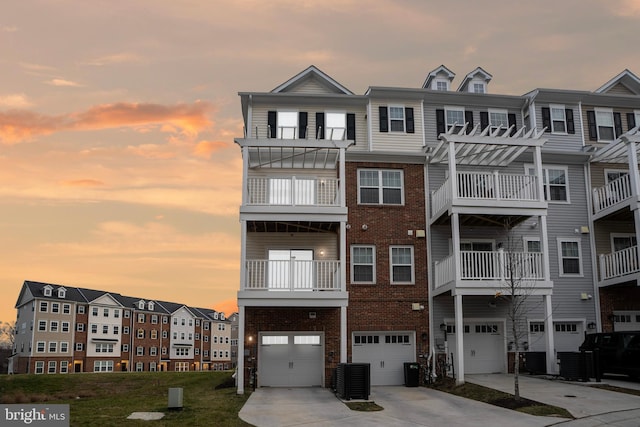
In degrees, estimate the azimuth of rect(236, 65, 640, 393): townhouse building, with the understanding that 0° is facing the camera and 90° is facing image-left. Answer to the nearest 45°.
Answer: approximately 0°
